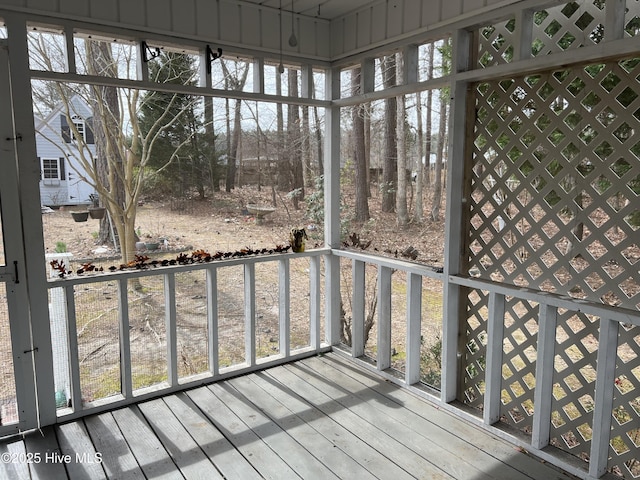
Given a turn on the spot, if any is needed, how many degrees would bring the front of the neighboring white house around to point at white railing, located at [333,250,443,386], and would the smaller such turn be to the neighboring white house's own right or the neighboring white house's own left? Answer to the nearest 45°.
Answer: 0° — it already faces it

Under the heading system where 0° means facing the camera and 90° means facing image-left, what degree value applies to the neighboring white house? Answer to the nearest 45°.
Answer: approximately 0°

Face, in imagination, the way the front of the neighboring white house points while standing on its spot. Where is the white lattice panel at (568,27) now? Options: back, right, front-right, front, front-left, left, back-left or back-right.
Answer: front-left

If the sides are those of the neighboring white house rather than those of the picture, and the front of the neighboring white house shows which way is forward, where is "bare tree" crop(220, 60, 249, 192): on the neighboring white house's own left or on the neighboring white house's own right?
on the neighboring white house's own left

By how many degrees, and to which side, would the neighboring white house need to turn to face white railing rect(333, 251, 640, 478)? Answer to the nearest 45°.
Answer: approximately 45° to its left
